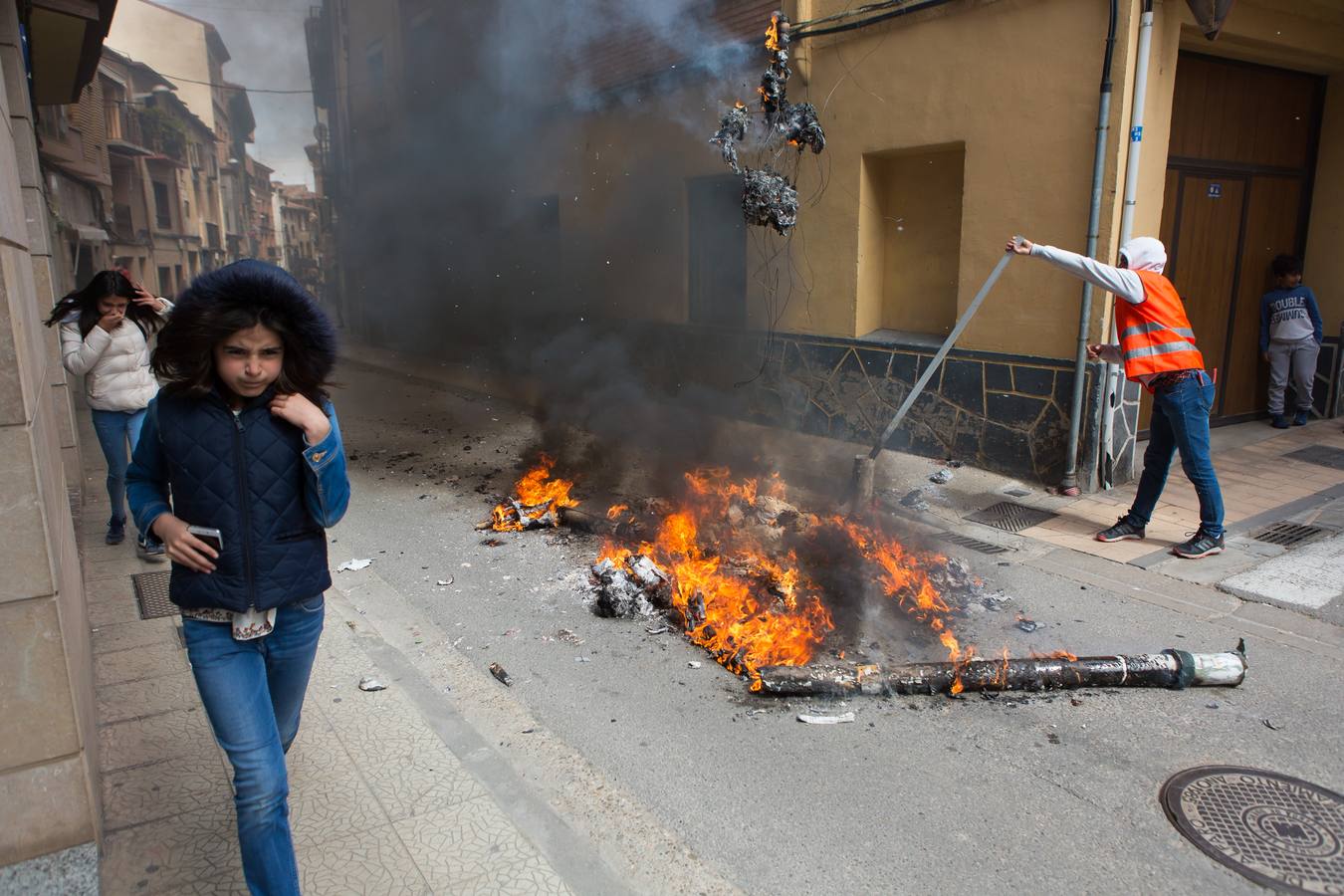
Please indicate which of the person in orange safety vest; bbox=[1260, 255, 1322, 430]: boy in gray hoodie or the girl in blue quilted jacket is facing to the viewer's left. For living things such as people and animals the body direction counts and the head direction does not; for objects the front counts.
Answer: the person in orange safety vest

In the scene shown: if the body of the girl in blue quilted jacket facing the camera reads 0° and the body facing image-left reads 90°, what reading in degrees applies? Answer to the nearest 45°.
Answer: approximately 0°

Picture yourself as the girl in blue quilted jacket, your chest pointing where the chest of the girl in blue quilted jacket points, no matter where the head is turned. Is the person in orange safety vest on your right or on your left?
on your left

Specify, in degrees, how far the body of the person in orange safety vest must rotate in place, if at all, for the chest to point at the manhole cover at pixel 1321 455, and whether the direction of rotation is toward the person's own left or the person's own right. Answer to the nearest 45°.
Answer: approximately 135° to the person's own right

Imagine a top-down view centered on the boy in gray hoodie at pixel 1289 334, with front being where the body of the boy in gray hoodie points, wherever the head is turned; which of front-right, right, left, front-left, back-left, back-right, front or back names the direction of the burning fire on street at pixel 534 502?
front-right

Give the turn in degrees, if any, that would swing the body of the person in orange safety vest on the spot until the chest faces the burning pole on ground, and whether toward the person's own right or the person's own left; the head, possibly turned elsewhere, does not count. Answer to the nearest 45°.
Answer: approximately 90° to the person's own left

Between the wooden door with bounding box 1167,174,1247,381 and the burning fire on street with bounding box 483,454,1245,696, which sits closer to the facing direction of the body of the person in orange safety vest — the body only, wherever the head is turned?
the burning fire on street

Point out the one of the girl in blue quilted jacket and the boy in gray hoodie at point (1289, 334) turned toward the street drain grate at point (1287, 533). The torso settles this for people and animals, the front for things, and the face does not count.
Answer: the boy in gray hoodie

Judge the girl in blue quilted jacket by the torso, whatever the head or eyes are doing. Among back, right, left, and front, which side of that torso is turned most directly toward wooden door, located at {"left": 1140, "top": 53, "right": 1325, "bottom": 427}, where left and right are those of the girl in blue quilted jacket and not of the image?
left

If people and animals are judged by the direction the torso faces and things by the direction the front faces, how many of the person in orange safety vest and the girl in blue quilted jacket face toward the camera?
1

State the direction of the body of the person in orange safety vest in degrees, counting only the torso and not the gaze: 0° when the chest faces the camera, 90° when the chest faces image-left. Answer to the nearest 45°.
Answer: approximately 90°
